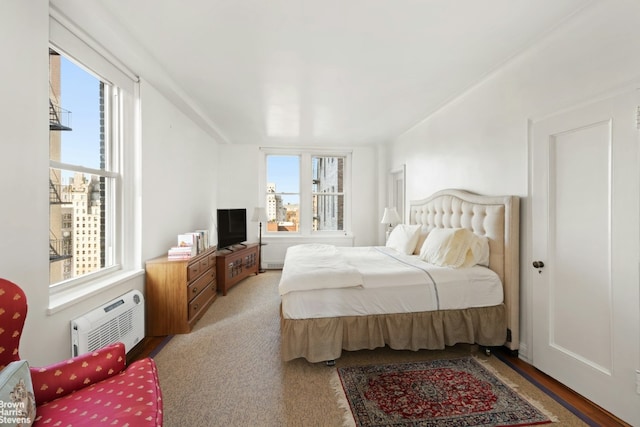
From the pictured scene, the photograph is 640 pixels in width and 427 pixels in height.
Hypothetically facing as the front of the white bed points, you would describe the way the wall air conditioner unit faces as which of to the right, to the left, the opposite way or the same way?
the opposite way

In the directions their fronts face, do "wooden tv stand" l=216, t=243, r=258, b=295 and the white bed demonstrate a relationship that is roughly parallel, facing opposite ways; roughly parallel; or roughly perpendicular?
roughly parallel, facing opposite ways

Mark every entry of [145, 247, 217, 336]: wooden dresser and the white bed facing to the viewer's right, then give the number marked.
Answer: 1

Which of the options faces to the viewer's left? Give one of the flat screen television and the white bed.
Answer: the white bed

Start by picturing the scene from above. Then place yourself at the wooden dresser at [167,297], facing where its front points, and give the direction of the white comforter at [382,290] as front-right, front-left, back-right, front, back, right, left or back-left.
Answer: front-right

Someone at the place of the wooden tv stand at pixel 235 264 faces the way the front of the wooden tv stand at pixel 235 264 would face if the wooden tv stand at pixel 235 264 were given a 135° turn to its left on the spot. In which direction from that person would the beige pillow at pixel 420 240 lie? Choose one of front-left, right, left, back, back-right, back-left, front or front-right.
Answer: back-right

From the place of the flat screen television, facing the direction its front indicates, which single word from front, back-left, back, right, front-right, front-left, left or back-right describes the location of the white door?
front

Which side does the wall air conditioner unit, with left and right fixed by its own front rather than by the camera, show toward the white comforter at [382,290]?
front

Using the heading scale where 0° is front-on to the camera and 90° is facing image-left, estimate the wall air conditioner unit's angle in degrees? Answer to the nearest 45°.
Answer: approximately 315°

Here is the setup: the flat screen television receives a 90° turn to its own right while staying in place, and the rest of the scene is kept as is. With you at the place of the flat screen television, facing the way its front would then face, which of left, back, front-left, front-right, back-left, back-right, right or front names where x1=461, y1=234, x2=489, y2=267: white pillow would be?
left

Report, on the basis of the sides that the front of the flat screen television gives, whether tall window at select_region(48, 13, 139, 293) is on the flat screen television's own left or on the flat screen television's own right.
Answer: on the flat screen television's own right

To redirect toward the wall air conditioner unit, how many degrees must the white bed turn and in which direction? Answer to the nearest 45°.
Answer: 0° — it already faces it

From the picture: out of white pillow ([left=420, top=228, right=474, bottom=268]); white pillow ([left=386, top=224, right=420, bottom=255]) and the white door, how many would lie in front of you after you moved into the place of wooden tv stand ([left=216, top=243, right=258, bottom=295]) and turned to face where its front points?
3

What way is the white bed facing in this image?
to the viewer's left

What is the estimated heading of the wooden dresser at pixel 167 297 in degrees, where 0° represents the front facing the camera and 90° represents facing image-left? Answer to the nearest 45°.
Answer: approximately 270°

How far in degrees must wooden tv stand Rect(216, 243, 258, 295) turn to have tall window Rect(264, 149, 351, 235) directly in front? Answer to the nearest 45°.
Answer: approximately 90° to its left
